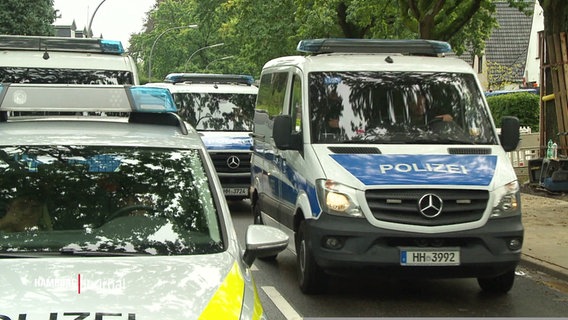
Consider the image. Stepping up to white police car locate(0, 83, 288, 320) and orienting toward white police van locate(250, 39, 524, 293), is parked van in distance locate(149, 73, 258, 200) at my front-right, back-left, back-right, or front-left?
front-left

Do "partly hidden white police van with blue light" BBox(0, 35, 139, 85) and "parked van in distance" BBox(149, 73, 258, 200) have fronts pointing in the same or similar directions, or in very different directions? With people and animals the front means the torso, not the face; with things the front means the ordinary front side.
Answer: same or similar directions

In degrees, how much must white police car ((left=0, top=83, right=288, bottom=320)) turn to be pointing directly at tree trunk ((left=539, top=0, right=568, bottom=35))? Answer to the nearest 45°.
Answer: approximately 135° to its left

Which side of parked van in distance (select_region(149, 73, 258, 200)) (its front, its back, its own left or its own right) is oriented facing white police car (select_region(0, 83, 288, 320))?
front

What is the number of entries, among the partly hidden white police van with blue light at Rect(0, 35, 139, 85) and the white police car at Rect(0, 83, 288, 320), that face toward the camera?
2

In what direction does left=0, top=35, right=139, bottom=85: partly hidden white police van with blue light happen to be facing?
toward the camera

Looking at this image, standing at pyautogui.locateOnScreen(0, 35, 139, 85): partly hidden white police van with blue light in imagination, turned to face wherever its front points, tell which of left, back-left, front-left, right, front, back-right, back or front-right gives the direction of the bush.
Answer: back-left

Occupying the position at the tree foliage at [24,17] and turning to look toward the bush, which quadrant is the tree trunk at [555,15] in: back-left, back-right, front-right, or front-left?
front-right

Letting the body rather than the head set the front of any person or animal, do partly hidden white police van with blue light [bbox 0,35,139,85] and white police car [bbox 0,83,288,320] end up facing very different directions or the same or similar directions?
same or similar directions

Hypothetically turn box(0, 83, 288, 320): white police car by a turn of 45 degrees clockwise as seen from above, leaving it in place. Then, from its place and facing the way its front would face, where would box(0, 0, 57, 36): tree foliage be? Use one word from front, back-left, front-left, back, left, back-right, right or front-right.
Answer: back-right

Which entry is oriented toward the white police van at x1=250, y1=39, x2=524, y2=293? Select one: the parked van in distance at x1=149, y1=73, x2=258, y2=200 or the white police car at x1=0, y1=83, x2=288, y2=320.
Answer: the parked van in distance

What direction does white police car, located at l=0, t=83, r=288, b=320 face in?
toward the camera

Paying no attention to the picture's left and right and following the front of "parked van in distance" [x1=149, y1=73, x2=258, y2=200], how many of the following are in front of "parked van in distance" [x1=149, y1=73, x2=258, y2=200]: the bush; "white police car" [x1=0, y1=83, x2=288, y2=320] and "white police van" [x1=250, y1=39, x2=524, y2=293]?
2

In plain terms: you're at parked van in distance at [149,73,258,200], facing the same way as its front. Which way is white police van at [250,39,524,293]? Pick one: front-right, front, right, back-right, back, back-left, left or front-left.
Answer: front

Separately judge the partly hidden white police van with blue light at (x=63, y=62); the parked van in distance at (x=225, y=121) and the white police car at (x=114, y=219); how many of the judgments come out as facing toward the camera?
3

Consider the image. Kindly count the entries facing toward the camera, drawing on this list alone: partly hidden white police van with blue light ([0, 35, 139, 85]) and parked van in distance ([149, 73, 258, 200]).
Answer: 2

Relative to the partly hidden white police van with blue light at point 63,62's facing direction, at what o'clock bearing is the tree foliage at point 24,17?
The tree foliage is roughly at 6 o'clock from the partly hidden white police van with blue light.
